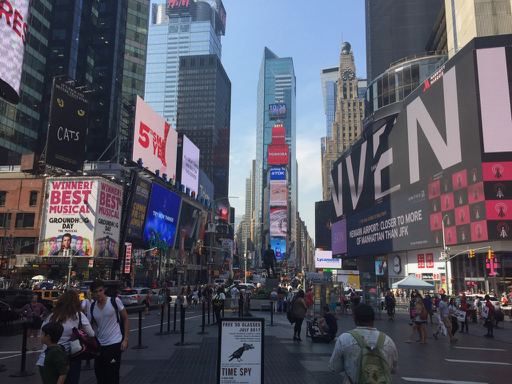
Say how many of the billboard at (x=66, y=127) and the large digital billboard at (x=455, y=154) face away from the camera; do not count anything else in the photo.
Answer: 0

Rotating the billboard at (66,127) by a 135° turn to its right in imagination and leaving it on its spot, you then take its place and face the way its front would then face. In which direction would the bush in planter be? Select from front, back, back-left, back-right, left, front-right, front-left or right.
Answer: back-left

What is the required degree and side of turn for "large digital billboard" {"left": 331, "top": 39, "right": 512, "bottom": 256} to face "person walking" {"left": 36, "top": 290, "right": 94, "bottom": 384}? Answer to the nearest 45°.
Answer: approximately 45° to its left

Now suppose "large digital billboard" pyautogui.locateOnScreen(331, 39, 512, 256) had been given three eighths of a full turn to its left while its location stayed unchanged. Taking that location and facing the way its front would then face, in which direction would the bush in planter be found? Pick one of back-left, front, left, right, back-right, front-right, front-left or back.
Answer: back-right

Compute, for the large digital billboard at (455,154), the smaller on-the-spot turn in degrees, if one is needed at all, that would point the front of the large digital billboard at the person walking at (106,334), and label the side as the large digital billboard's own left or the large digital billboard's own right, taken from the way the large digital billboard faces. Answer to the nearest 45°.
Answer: approximately 45° to the large digital billboard's own left

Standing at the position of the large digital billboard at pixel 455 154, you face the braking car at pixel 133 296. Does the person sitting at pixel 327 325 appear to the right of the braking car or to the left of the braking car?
left

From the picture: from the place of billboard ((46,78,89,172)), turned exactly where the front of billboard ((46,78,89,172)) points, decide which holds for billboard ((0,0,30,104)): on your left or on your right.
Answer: on your right

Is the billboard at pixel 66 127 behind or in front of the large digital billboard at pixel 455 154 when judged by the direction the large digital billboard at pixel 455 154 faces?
in front

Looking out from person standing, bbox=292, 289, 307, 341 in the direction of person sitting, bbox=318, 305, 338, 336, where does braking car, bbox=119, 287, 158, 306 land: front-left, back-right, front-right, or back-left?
back-left

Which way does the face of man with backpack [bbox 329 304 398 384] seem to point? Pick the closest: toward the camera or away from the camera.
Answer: away from the camera

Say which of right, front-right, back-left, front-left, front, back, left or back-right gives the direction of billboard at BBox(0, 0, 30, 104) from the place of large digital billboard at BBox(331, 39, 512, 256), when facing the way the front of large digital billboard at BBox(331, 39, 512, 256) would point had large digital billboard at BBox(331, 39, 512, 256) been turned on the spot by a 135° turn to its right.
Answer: back-left

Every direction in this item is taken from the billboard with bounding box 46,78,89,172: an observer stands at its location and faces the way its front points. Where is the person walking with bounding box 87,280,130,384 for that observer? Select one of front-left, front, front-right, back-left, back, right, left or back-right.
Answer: front-right

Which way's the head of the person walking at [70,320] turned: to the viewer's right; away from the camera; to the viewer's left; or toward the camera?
away from the camera

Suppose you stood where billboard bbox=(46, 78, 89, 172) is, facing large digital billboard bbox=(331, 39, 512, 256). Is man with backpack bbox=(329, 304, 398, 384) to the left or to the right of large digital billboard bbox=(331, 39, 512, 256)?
right

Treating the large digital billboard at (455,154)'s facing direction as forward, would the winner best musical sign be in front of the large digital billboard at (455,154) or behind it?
in front

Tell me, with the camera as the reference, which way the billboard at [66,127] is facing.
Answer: facing the viewer and to the right of the viewer

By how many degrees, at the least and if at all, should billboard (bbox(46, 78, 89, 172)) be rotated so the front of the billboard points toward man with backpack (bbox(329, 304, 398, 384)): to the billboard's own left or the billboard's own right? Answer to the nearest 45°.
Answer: approximately 45° to the billboard's own right
